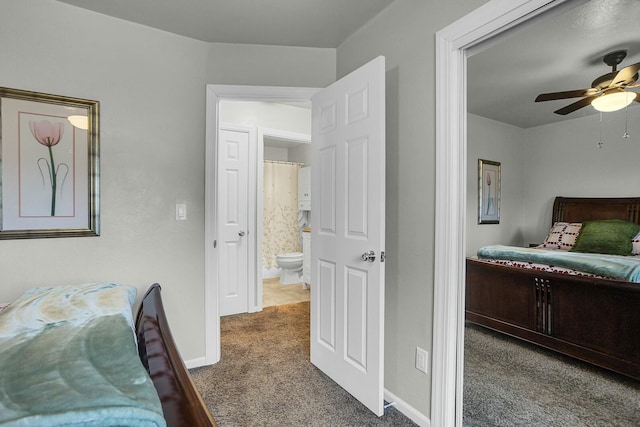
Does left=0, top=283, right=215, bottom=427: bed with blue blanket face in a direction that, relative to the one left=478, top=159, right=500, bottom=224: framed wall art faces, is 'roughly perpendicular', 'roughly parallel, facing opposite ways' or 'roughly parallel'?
roughly perpendicular

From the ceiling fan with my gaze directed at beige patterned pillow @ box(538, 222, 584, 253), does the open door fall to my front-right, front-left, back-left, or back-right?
back-left

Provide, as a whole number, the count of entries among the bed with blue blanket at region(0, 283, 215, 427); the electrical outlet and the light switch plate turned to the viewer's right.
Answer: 1

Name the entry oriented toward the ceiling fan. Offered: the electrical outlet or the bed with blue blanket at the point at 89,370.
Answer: the bed with blue blanket

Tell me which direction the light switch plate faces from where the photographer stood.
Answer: facing the viewer

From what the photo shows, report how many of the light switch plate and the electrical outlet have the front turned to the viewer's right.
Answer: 0

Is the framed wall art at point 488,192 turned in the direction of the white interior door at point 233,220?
no

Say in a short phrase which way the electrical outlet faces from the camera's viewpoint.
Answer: facing the viewer and to the left of the viewer

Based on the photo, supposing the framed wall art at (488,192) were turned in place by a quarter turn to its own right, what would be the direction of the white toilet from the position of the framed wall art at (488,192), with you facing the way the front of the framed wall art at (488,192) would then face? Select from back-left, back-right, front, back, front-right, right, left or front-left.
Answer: front-right

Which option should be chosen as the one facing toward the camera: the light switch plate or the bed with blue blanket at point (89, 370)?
the light switch plate

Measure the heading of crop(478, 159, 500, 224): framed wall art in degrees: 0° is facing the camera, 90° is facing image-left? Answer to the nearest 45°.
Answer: approximately 315°

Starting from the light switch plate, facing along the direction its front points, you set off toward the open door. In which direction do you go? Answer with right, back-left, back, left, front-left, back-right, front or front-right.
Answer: front-left

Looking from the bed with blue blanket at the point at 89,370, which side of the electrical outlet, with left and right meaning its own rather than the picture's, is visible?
front

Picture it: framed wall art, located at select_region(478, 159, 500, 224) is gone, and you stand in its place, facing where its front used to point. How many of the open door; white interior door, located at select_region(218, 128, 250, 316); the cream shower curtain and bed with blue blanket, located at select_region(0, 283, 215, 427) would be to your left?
0

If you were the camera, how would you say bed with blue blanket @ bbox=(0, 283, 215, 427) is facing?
facing to the right of the viewer

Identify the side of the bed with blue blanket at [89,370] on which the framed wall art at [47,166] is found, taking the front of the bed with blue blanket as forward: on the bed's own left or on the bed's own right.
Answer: on the bed's own left

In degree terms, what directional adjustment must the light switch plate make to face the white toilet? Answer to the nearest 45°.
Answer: approximately 135° to its left
